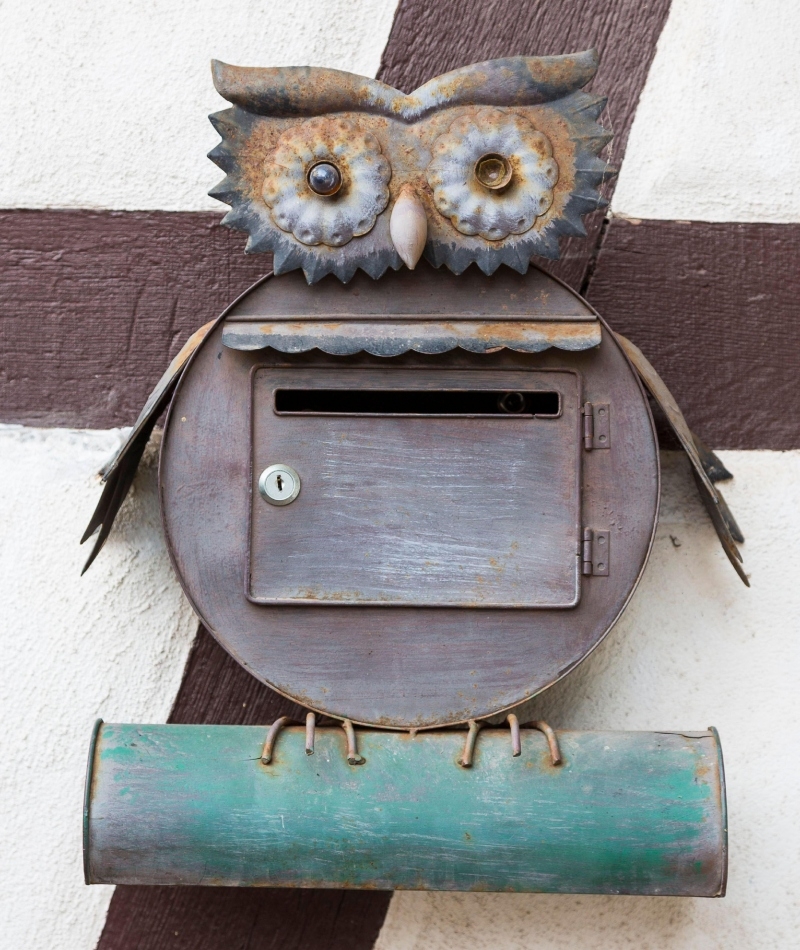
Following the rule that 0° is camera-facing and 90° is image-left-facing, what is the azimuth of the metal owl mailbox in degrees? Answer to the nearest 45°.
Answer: approximately 0°
